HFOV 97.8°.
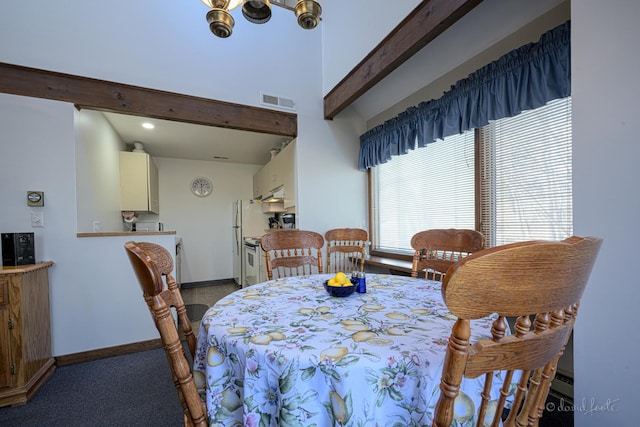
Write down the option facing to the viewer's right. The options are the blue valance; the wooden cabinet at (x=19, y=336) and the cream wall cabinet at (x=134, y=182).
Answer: the cream wall cabinet at (x=134, y=182)

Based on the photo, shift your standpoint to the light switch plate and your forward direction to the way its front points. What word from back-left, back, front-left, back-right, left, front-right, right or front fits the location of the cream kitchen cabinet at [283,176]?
left

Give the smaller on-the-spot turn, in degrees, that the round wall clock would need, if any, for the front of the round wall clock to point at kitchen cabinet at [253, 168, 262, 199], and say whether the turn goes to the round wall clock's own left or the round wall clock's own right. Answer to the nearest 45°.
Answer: approximately 45° to the round wall clock's own left

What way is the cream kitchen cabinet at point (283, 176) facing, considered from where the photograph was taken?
facing to the left of the viewer

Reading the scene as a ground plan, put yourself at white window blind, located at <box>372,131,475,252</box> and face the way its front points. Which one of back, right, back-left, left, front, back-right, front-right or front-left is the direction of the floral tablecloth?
front-left

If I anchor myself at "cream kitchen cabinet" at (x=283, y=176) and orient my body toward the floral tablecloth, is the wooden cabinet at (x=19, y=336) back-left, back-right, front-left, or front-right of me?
front-right

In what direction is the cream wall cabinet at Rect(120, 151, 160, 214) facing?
to the viewer's right

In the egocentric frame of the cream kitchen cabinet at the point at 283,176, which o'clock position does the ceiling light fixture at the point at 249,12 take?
The ceiling light fixture is roughly at 9 o'clock from the cream kitchen cabinet.

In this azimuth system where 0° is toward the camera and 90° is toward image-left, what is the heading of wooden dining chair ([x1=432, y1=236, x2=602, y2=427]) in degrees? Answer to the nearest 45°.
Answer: approximately 135°

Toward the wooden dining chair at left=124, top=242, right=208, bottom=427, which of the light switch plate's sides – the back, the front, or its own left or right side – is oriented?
front

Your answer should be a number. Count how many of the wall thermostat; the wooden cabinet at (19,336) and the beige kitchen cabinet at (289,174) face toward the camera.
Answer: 2

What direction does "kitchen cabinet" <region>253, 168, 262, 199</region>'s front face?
to the viewer's left

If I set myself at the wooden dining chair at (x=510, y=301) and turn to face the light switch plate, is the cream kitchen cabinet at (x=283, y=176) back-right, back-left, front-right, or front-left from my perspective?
front-right

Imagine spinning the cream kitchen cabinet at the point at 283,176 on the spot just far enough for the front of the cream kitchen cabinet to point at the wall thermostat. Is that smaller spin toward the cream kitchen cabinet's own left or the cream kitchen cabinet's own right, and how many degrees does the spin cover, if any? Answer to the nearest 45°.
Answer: approximately 45° to the cream kitchen cabinet's own left

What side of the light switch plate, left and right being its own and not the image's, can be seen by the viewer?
front
